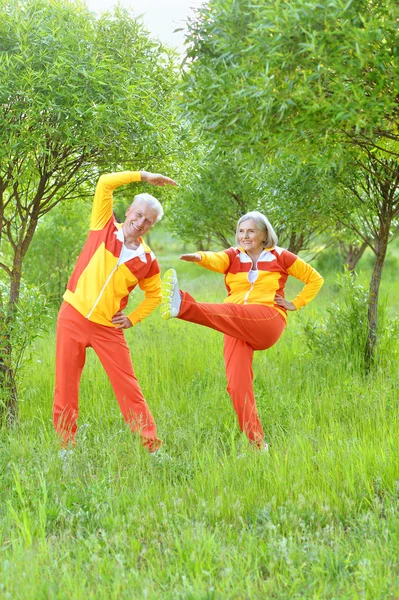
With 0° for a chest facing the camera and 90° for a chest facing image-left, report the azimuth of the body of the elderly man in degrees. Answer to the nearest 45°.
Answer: approximately 0°

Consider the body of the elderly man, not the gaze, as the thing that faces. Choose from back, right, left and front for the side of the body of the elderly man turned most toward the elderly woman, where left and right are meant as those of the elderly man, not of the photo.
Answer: left

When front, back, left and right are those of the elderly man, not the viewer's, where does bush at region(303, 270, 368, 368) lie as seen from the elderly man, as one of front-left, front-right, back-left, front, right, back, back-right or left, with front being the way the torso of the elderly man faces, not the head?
back-left

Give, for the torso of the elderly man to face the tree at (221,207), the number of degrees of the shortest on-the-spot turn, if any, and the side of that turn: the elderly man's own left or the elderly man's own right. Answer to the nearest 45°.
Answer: approximately 180°
